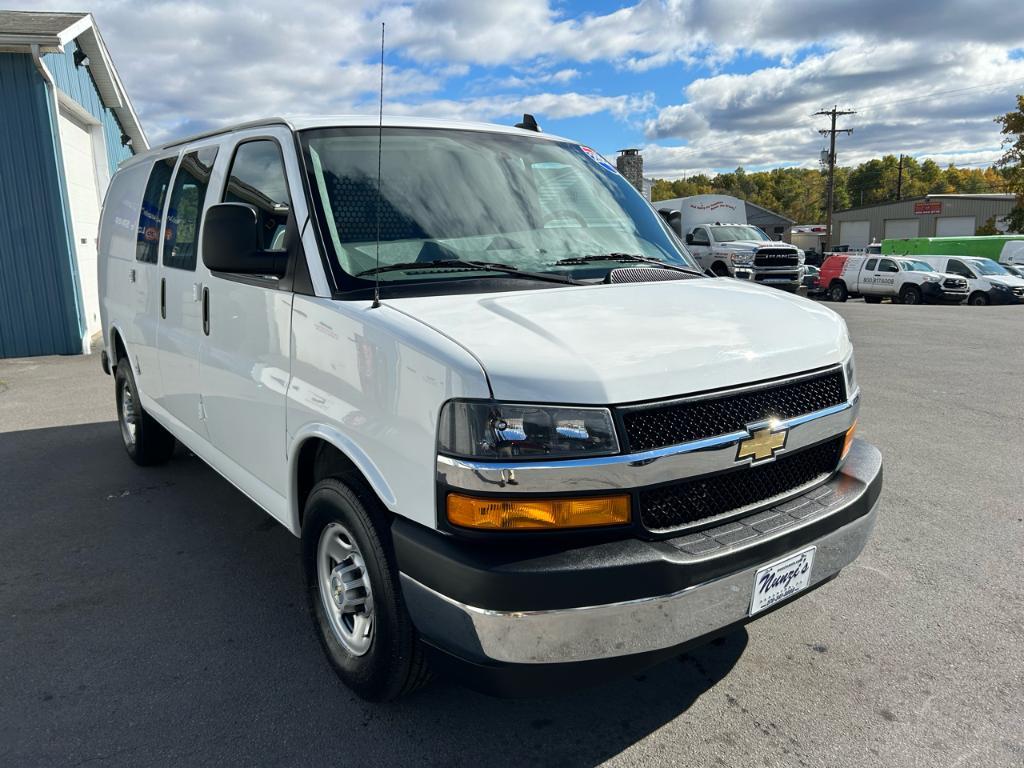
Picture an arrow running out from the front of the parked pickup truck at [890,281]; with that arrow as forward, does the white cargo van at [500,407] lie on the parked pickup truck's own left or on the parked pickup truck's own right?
on the parked pickup truck's own right

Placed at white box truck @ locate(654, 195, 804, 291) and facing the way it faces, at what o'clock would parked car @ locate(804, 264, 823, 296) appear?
The parked car is roughly at 8 o'clock from the white box truck.

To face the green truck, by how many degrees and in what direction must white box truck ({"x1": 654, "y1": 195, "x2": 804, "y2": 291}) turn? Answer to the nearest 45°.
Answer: approximately 90° to its left

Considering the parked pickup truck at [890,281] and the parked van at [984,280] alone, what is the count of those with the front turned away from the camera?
0

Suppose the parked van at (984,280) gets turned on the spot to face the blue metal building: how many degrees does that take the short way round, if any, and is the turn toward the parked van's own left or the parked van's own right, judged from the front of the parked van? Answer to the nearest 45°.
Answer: approximately 90° to the parked van's own right

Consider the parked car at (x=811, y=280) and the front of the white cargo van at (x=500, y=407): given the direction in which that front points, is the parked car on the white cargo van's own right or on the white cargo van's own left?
on the white cargo van's own left

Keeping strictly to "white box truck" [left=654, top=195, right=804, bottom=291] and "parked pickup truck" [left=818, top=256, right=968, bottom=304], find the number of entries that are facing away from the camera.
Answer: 0

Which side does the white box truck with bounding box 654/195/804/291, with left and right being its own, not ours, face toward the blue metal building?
right

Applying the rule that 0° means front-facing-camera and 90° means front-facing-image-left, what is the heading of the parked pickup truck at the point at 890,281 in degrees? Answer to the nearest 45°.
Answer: approximately 315°

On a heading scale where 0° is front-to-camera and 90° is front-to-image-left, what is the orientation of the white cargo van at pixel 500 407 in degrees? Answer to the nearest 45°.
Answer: approximately 315°

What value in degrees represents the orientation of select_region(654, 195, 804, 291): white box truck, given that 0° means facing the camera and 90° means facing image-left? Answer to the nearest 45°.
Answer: approximately 315°

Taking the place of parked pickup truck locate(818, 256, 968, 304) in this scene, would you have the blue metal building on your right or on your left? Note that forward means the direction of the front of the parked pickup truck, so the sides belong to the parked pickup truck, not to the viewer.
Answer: on your right
